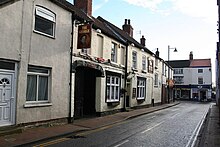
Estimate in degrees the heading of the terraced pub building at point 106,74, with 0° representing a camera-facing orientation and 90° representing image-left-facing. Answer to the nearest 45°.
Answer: approximately 315°

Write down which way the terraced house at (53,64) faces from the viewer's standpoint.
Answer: facing the viewer and to the right of the viewer
